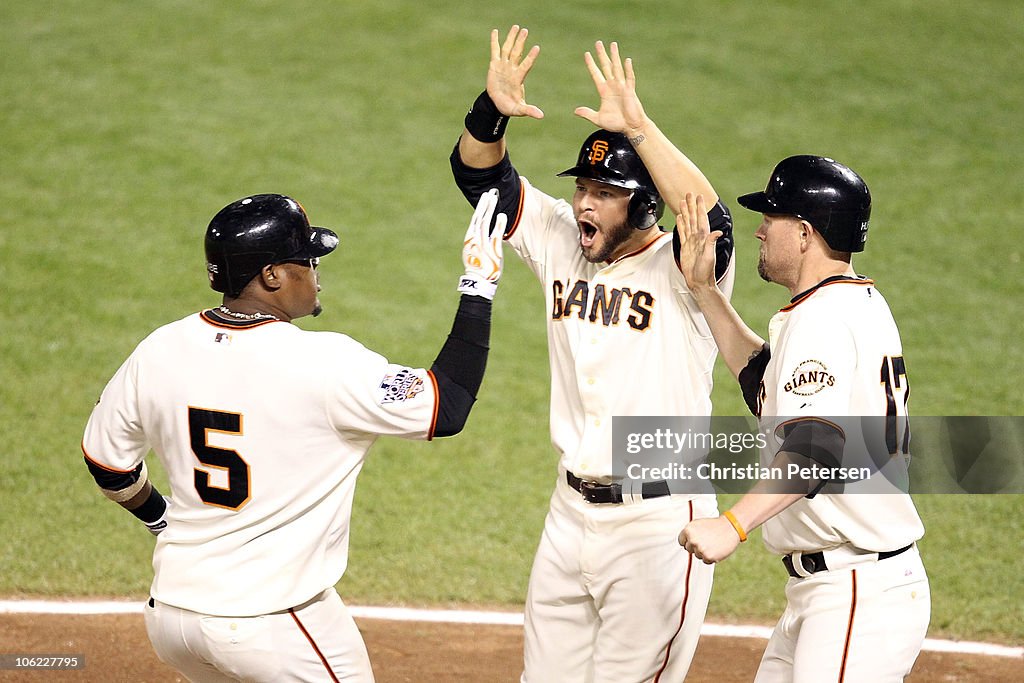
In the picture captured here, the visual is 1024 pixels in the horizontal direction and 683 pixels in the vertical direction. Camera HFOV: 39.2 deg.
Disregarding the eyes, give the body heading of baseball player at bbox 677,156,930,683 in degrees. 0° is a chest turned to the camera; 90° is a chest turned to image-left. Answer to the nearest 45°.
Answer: approximately 90°

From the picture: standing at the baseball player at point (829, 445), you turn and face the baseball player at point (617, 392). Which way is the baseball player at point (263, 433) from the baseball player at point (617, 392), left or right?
left

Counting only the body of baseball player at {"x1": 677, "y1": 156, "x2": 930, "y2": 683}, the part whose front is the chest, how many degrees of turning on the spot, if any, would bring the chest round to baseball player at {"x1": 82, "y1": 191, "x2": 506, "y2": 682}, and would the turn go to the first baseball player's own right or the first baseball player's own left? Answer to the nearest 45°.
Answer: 0° — they already face them

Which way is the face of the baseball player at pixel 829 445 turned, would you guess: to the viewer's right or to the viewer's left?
to the viewer's left

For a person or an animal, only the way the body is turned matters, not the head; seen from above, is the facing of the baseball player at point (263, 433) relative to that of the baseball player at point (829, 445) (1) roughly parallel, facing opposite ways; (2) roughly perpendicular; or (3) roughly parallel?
roughly perpendicular

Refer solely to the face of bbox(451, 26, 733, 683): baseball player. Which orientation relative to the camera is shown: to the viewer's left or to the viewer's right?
to the viewer's left

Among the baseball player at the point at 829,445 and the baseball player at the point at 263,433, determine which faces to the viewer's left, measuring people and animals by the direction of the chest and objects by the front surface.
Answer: the baseball player at the point at 829,445

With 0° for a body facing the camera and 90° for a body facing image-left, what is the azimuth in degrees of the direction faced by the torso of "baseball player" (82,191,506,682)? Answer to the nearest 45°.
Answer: approximately 225°

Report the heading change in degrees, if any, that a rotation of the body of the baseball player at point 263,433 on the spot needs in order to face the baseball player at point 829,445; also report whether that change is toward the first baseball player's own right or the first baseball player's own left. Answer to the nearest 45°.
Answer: approximately 45° to the first baseball player's own right

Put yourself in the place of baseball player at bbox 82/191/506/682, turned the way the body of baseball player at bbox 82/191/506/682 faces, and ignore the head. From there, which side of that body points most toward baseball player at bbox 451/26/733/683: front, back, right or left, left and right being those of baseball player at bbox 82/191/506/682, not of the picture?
front
